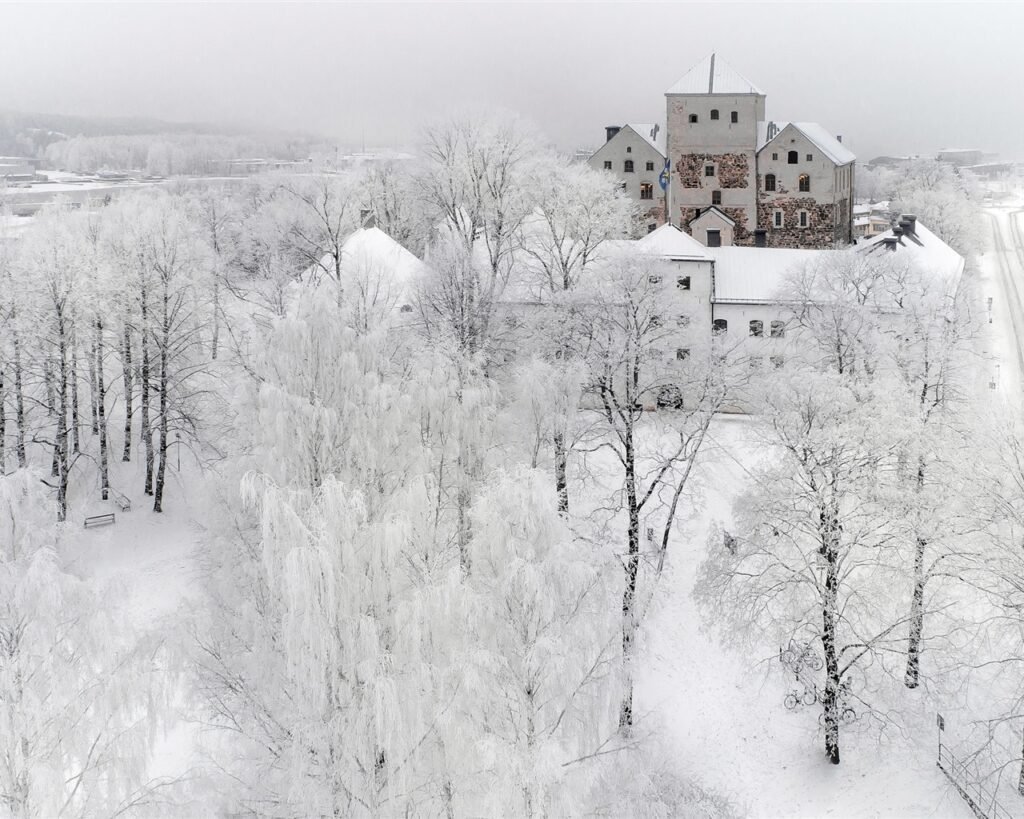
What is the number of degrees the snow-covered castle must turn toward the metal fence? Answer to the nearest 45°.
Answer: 0° — it already faces it

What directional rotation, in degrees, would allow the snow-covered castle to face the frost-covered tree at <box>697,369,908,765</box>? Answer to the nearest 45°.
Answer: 0° — it already faces it

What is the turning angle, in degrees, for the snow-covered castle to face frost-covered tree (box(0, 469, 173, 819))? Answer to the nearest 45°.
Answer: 0° — it already faces it

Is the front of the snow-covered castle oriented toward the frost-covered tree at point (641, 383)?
yes

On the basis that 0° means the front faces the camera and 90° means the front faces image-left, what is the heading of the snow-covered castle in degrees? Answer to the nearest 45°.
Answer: approximately 0°
